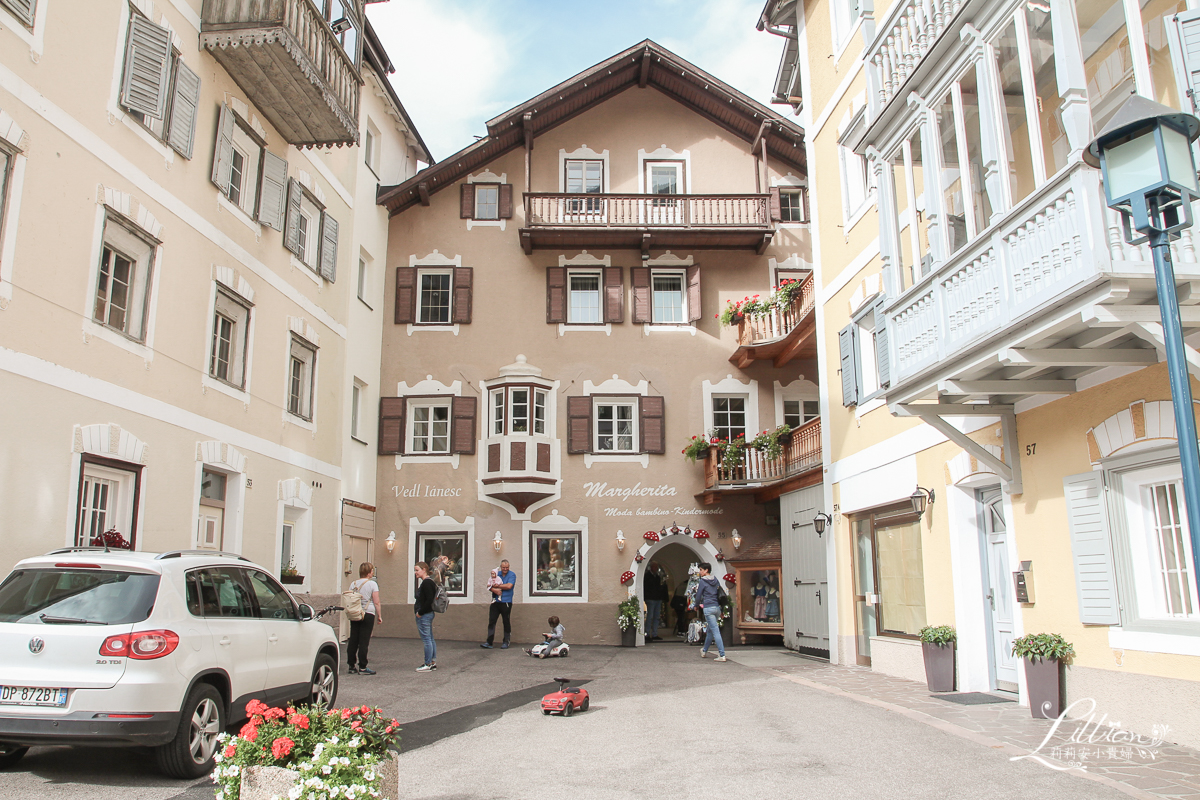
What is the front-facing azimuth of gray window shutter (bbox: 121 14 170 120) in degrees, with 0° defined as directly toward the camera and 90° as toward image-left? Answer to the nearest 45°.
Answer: approximately 315°

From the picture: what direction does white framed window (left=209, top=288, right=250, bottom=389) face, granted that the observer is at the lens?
facing the viewer and to the right of the viewer

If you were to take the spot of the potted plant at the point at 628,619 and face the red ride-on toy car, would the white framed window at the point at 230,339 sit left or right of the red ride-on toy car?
right

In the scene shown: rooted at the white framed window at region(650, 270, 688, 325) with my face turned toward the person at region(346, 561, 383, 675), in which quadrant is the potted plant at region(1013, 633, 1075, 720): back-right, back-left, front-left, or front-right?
front-left

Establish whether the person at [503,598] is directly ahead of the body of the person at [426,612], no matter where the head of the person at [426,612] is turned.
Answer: no

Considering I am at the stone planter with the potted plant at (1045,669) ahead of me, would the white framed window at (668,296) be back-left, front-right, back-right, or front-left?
front-left

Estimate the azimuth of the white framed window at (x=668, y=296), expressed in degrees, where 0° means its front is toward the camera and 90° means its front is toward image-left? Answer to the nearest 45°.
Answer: approximately 0°
